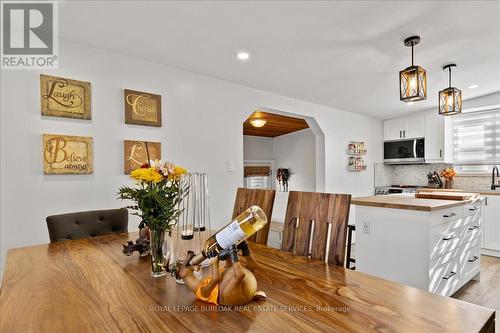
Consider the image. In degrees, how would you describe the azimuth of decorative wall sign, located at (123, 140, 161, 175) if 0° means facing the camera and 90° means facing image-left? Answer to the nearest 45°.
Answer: approximately 0°

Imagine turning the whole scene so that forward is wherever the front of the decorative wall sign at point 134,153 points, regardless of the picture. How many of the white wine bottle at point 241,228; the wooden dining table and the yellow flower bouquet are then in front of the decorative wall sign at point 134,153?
3

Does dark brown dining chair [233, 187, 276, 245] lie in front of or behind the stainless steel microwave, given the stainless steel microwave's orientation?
in front

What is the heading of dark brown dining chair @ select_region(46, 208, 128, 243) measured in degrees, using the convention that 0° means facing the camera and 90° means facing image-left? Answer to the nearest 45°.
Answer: approximately 315°

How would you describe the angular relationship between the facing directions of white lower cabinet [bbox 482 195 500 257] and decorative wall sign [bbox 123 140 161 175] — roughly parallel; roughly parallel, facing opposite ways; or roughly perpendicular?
roughly perpendicular

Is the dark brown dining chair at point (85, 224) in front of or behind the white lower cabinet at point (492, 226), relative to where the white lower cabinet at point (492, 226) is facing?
in front
